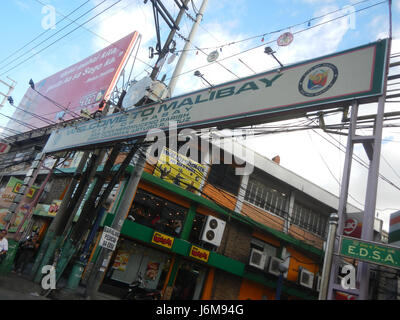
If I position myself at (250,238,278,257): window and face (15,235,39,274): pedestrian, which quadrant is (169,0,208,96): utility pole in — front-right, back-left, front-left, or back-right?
front-left

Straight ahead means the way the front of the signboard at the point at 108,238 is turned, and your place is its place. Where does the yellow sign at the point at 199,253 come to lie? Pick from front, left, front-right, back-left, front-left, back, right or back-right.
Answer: back-left

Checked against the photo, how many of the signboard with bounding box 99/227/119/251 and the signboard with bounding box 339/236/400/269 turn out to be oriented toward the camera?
2

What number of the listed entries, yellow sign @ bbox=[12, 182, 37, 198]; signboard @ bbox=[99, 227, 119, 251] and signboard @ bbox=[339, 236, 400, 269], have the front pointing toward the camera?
3

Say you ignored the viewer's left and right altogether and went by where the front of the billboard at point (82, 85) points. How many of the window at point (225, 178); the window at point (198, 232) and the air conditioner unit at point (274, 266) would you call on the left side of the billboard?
3

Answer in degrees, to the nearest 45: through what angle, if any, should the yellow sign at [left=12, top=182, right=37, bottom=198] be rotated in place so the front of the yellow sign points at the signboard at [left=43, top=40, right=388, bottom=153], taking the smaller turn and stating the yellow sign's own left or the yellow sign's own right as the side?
0° — it already faces it

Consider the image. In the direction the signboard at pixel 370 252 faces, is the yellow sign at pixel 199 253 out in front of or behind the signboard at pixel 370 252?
behind

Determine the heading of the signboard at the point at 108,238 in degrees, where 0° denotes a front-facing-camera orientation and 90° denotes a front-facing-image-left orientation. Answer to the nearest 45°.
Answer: approximately 0°

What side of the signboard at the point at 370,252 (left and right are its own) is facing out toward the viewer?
front

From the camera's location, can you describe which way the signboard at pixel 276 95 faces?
facing the viewer and to the left of the viewer

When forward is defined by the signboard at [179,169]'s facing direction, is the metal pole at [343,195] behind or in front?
in front

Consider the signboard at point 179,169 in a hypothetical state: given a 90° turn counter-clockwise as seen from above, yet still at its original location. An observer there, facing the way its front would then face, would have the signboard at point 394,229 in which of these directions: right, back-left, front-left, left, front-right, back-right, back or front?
front-right

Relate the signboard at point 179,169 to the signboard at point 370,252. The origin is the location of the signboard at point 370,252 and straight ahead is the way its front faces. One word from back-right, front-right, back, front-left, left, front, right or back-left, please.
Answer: back-right

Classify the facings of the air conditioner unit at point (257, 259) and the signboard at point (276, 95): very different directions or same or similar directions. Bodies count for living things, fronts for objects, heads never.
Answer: same or similar directions

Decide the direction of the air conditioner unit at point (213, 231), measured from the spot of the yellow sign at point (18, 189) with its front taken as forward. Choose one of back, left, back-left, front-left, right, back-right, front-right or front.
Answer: front-left

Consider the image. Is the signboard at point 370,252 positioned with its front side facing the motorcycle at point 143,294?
no

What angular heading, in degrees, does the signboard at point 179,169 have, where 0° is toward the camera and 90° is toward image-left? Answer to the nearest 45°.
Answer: approximately 0°

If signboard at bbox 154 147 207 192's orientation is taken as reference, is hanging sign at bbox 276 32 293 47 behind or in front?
in front

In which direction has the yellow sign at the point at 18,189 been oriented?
toward the camera
